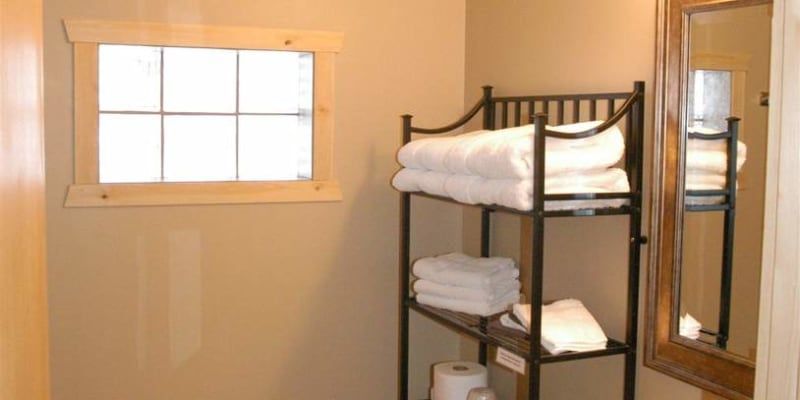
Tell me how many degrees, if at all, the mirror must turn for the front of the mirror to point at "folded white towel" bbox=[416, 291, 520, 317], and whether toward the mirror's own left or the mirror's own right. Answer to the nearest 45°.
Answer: approximately 90° to the mirror's own right

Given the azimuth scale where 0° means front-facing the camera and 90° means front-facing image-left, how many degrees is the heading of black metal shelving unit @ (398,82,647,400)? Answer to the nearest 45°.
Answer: approximately 45°

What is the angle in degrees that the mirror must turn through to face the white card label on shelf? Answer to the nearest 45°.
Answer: approximately 45° to its right

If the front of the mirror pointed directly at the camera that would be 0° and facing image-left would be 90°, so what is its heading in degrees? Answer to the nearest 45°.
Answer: approximately 45°
